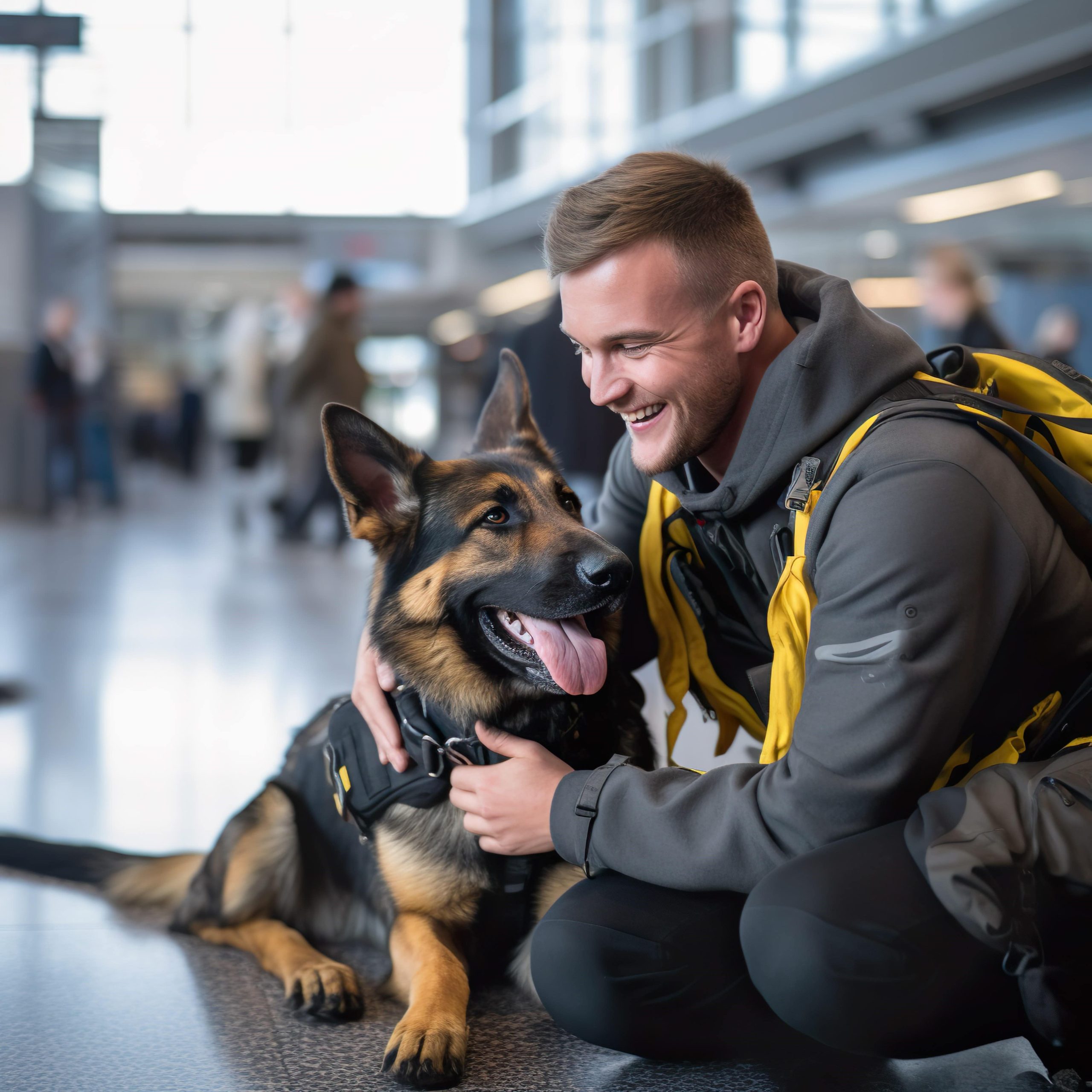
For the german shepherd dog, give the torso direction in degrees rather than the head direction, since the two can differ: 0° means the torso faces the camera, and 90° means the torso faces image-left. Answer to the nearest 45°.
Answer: approximately 315°

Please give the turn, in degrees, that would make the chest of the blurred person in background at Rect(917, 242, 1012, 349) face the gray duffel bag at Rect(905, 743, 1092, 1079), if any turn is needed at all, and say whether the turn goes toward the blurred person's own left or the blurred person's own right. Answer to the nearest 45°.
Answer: approximately 45° to the blurred person's own left

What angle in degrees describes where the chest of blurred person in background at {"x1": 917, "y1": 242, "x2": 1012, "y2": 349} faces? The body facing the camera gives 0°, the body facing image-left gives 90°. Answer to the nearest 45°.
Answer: approximately 45°

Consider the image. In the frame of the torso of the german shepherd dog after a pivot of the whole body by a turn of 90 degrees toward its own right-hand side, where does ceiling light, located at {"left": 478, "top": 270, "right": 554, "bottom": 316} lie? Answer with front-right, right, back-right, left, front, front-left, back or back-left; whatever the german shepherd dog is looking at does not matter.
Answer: back-right

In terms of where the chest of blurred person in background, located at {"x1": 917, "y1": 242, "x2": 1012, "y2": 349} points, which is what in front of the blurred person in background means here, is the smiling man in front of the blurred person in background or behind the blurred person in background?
in front

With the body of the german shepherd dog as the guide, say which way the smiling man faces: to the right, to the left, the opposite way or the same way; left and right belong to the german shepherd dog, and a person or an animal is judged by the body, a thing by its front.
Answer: to the right

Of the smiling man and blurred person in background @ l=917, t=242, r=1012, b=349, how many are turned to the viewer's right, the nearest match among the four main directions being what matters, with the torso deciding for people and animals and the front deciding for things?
0

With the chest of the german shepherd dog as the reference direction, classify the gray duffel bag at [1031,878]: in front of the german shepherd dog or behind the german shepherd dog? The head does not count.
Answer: in front

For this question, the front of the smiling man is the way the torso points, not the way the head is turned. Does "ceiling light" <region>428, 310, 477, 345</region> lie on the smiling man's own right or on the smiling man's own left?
on the smiling man's own right
